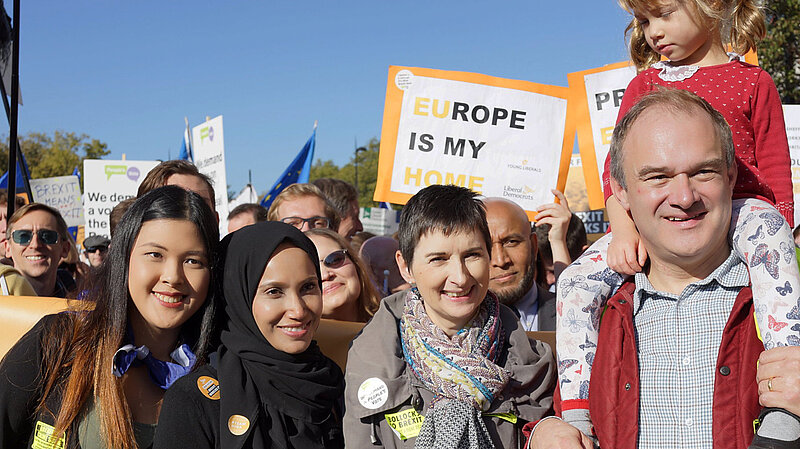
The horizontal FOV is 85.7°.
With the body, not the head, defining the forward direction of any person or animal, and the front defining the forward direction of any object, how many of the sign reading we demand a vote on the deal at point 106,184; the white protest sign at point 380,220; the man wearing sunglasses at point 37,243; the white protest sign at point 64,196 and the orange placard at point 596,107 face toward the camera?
5

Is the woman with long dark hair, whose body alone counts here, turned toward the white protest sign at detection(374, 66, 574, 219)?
no

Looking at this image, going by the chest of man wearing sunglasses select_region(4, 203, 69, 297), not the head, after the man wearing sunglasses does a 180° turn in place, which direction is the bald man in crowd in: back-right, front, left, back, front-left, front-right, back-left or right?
back-right

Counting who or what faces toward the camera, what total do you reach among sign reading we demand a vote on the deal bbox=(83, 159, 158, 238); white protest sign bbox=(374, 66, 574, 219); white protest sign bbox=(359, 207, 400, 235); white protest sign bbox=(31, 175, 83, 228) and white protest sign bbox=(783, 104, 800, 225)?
5

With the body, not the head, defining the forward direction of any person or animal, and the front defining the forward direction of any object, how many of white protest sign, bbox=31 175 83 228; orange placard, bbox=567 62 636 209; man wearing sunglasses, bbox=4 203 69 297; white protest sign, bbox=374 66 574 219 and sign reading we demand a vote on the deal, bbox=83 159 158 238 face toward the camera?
5

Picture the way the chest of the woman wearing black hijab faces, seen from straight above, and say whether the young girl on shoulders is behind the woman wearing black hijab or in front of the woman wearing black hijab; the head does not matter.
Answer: in front

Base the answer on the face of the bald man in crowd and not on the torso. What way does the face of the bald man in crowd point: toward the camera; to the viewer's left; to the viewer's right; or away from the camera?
toward the camera

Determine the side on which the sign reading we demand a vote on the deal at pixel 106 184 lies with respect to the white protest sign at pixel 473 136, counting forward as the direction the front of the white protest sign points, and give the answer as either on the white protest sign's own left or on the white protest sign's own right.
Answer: on the white protest sign's own right

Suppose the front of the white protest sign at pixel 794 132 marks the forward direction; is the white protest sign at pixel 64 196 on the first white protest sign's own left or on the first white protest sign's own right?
on the first white protest sign's own right

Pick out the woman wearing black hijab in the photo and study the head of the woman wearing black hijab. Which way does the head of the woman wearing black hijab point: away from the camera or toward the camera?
toward the camera

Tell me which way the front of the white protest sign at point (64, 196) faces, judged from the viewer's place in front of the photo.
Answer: facing the viewer

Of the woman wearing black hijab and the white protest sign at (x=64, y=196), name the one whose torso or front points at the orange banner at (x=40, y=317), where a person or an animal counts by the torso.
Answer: the white protest sign

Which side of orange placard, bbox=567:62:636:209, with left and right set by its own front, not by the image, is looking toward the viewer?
front

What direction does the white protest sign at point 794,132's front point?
toward the camera

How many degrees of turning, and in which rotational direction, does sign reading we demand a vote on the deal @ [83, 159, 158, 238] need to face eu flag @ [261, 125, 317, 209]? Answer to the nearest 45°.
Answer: approximately 90° to its left

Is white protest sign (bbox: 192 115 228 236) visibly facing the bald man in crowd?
no

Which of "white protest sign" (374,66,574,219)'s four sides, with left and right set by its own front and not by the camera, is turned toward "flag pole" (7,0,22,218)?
right

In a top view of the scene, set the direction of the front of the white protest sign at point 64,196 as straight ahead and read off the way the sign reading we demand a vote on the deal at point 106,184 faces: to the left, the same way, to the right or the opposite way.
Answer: the same way

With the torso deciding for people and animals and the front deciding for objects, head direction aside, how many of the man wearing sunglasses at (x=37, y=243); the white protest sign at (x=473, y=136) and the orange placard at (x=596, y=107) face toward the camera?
3
